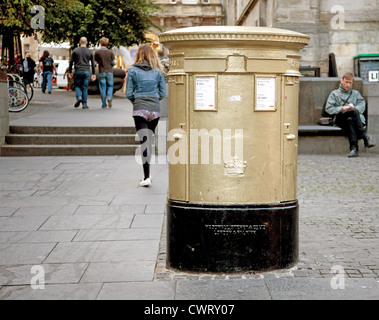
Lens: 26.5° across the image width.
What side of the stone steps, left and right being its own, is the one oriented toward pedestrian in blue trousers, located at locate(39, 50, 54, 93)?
back

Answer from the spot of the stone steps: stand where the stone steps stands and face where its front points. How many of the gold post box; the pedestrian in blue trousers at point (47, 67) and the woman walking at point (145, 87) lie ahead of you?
2

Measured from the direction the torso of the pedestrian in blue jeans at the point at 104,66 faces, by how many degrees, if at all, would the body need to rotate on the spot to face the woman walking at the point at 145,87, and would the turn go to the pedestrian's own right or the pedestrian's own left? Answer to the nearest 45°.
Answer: approximately 180°

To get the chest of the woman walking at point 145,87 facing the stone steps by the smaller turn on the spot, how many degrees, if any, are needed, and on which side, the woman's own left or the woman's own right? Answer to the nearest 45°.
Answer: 0° — they already face it

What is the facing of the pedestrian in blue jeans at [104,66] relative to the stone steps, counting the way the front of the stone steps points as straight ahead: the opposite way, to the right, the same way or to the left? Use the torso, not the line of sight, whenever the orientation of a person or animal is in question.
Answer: the opposite way

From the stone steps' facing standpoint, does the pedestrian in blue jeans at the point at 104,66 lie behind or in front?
behind

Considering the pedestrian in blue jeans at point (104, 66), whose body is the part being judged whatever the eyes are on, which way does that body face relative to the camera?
away from the camera

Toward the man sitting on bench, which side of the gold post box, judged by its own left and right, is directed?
back

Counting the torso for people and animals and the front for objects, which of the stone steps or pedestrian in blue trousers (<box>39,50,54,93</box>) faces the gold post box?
the stone steps

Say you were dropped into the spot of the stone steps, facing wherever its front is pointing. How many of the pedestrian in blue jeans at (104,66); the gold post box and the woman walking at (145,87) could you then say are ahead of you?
2

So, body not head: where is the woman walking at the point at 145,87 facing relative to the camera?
away from the camera
